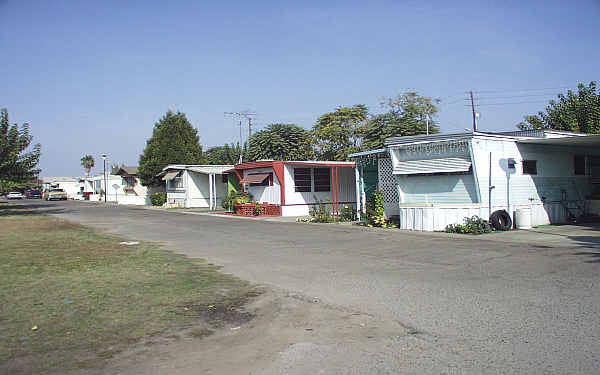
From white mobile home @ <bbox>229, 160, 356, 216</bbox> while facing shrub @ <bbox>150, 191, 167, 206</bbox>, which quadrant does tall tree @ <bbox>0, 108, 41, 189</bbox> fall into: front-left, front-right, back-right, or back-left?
front-left

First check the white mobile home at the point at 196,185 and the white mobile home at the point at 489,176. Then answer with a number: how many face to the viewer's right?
0

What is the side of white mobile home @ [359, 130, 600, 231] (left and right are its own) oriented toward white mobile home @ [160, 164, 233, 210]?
right

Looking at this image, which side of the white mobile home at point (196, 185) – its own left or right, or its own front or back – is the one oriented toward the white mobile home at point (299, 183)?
left

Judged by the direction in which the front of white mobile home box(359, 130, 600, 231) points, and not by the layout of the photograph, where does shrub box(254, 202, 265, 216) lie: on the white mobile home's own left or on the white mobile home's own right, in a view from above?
on the white mobile home's own right

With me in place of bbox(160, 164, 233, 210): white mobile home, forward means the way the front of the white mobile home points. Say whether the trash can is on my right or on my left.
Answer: on my left

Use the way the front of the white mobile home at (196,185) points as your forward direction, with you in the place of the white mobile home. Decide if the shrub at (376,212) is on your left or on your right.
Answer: on your left

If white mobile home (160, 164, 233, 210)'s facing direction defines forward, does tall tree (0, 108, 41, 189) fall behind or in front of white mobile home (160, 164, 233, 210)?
in front

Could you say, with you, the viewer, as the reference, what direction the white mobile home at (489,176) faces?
facing the viewer and to the left of the viewer

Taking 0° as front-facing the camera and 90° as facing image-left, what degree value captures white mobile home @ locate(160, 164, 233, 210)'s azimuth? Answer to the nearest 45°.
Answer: approximately 45°
